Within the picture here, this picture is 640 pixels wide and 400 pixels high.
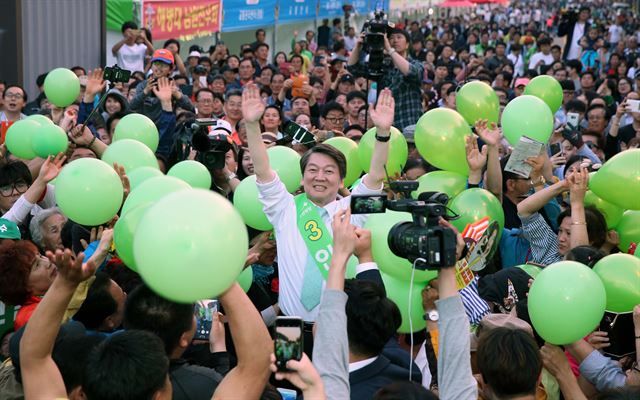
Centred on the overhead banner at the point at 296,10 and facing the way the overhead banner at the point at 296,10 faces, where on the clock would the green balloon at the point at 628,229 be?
The green balloon is roughly at 12 o'clock from the overhead banner.

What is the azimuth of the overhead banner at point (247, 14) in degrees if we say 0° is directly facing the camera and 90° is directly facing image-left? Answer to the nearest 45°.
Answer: approximately 0°

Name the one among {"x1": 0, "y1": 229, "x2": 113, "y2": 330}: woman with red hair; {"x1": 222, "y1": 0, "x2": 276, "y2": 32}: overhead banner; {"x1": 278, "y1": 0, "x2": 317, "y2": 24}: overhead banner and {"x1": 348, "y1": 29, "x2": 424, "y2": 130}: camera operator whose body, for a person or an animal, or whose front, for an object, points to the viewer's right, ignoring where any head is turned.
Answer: the woman with red hair

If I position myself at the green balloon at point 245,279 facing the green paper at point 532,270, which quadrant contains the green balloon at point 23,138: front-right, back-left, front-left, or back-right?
back-left

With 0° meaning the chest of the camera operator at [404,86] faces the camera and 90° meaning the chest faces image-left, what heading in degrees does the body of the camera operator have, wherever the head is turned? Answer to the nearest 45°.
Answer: approximately 45°

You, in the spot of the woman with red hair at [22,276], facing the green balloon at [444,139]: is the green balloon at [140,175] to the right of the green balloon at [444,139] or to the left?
left

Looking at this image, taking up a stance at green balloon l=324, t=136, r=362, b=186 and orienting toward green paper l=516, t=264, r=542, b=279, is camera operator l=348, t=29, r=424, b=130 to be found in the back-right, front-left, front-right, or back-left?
back-left

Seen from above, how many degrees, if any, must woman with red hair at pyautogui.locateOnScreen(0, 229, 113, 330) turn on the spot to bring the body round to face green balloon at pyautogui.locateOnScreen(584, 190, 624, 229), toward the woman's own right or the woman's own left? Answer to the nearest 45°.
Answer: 0° — they already face it

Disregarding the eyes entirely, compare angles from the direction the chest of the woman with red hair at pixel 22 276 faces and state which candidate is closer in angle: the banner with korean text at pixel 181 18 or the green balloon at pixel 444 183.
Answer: the green balloon
